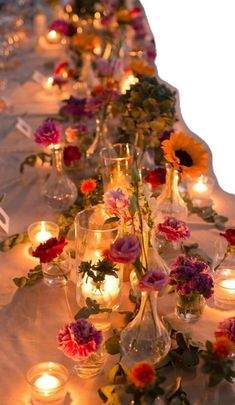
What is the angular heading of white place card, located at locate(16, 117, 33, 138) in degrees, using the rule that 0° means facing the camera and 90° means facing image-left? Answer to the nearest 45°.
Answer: approximately 45°

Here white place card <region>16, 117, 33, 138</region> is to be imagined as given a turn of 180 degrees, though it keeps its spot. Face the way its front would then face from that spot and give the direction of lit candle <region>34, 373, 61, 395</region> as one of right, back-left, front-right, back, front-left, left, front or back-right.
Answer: back-right

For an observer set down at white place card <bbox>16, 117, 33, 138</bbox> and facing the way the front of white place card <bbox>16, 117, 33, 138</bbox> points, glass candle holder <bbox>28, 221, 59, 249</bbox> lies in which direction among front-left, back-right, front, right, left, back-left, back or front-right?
front-left

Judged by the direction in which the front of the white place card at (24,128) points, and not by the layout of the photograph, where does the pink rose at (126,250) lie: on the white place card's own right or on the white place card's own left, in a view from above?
on the white place card's own left

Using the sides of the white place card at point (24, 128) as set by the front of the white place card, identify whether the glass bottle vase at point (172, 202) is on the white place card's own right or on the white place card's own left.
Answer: on the white place card's own left

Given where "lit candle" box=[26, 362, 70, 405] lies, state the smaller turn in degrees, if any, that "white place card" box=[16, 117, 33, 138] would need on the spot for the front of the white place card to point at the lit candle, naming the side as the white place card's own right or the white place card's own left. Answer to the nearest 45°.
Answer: approximately 45° to the white place card's own left

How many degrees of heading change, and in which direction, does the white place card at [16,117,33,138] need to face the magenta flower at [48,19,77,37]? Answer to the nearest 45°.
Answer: approximately 135° to its right

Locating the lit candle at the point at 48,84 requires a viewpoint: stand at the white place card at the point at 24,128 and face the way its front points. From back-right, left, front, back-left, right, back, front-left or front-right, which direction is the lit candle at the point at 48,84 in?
back-right
